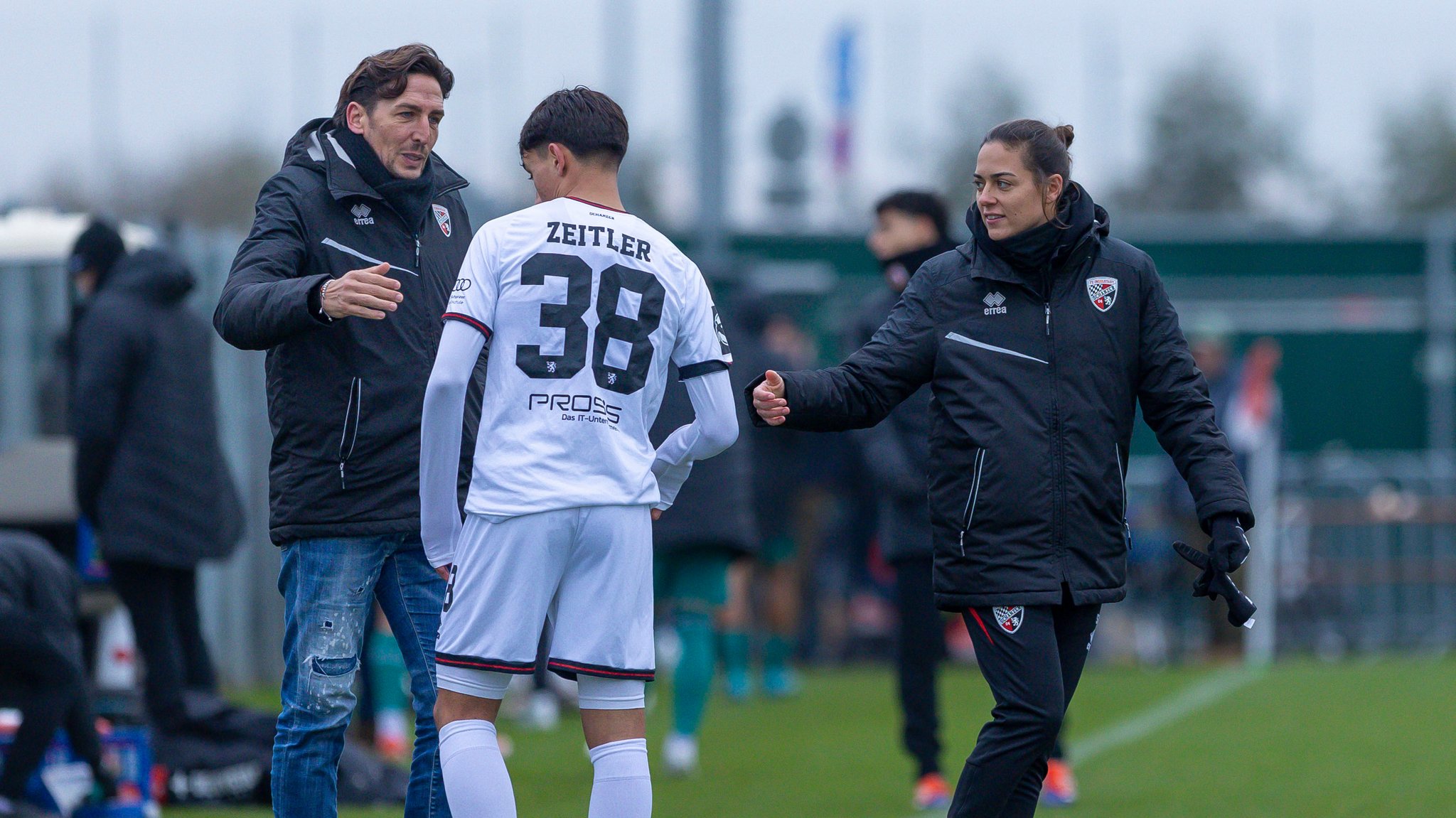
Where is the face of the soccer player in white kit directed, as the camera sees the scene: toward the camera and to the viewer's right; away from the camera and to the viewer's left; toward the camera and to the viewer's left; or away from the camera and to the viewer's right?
away from the camera and to the viewer's left

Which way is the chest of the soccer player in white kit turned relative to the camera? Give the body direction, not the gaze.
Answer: away from the camera

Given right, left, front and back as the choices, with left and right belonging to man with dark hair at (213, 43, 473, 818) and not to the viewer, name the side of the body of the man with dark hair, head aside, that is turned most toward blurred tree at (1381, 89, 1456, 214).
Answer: left

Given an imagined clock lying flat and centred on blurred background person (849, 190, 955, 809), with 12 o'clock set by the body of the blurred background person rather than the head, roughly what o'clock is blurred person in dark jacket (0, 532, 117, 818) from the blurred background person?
The blurred person in dark jacket is roughly at 1 o'clock from the blurred background person.

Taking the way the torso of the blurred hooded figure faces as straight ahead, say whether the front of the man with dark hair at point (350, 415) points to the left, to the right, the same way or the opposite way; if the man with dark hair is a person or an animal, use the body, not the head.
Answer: the opposite way

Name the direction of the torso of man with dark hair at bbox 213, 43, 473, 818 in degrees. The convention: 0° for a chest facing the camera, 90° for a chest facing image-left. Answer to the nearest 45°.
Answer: approximately 315°
